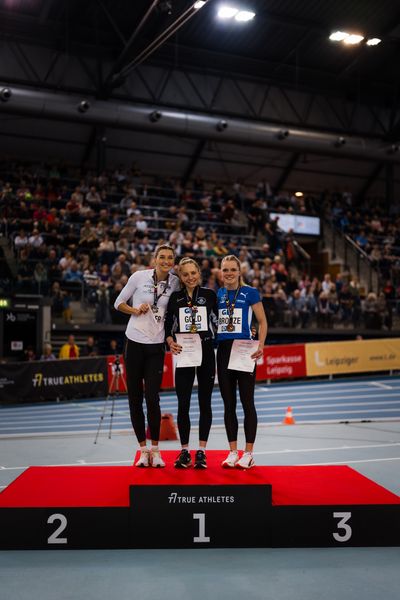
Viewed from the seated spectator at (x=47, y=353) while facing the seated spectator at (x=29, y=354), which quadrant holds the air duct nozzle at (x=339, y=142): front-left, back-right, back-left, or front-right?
back-right

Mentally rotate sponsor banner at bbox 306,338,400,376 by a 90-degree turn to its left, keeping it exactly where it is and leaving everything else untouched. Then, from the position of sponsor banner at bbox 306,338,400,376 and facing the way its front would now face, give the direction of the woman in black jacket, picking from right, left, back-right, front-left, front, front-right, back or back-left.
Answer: right

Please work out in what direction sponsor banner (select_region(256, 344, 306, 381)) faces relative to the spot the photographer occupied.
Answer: facing the viewer

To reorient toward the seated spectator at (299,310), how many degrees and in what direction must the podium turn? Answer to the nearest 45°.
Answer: approximately 180°

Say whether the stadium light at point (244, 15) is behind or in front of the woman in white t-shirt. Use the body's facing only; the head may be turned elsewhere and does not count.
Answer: behind

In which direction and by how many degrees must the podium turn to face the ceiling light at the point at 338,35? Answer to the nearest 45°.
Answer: approximately 180°

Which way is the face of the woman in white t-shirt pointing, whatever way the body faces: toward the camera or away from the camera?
toward the camera

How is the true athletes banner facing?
toward the camera

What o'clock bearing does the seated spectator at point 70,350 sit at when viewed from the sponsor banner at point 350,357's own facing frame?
The seated spectator is roughly at 2 o'clock from the sponsor banner.

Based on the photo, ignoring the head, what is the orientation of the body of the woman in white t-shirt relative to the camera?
toward the camera
